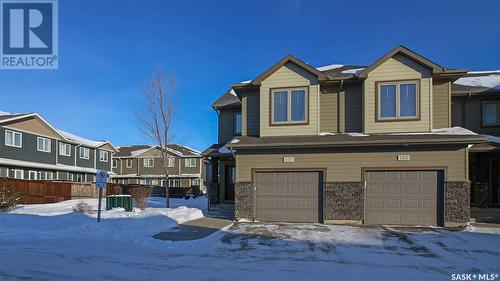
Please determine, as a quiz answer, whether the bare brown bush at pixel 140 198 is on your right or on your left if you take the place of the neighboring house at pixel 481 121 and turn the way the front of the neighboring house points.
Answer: on your right

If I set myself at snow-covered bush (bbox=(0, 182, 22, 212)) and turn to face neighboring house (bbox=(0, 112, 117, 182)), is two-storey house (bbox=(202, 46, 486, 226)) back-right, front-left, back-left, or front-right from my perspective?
back-right

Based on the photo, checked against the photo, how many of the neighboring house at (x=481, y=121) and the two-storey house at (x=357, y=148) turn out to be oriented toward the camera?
2

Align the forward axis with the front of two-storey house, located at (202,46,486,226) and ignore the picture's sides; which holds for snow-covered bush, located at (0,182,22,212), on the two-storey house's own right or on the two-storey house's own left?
on the two-storey house's own right

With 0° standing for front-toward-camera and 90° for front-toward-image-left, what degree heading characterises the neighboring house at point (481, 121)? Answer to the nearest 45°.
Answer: approximately 0°
